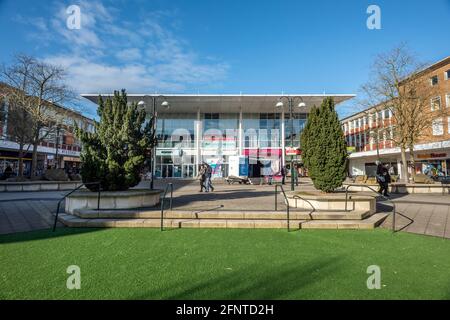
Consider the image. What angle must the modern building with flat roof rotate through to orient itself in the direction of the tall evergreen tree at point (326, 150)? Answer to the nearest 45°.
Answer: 0° — it already faces it

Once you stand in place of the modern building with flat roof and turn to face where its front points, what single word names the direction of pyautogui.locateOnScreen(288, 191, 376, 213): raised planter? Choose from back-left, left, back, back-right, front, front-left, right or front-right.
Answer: front

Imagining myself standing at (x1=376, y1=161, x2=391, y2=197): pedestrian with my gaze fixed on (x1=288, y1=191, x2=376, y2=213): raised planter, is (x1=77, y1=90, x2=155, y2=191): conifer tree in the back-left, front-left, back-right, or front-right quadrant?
front-right

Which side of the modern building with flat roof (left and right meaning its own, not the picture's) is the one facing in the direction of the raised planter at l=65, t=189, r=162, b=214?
front

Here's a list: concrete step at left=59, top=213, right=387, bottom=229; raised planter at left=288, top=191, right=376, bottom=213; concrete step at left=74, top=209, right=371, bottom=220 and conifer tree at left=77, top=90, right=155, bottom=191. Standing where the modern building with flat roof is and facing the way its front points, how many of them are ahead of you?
4

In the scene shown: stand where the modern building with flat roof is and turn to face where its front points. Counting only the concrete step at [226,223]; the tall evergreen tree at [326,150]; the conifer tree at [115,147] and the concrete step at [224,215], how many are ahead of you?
4

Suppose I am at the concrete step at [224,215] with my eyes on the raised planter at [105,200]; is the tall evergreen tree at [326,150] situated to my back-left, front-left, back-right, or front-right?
back-right

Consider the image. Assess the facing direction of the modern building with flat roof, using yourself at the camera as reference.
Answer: facing the viewer

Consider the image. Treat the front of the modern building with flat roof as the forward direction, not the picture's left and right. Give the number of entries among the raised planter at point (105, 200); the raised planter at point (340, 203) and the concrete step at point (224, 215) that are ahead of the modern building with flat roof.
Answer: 3

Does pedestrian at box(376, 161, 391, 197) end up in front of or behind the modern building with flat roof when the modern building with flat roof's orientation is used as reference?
in front

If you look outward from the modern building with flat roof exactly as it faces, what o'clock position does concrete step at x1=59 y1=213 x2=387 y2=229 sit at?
The concrete step is roughly at 12 o'clock from the modern building with flat roof.
